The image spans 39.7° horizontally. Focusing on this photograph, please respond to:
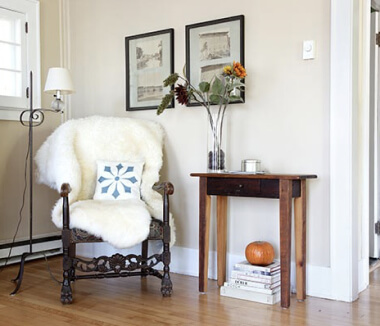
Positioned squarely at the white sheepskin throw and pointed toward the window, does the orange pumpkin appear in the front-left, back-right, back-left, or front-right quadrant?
back-right

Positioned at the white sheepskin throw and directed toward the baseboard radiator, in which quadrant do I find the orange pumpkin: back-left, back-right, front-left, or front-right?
back-right

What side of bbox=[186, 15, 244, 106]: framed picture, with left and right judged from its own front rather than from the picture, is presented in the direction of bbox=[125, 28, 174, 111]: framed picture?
right

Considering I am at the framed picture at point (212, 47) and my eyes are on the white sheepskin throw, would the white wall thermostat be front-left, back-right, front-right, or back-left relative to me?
back-left

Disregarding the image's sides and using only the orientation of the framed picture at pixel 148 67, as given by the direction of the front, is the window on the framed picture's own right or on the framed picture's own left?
on the framed picture's own right
